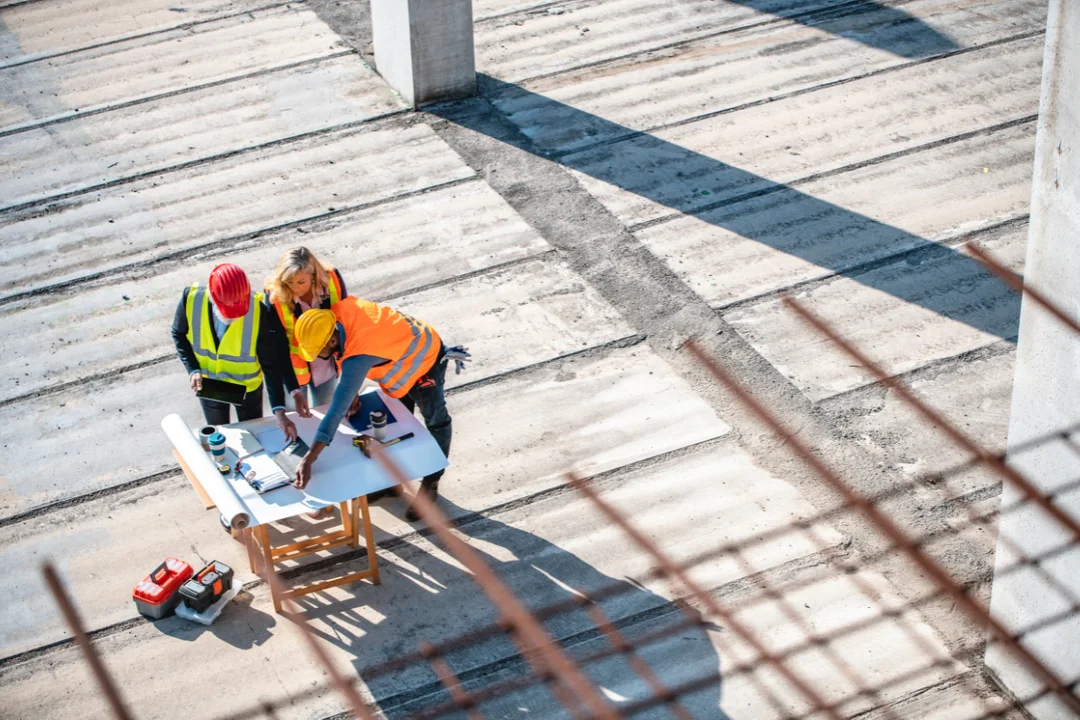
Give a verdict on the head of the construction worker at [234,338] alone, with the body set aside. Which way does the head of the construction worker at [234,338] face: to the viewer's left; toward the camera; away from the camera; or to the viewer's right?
toward the camera

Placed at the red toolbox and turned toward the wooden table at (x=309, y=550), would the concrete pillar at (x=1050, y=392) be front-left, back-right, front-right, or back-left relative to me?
front-right

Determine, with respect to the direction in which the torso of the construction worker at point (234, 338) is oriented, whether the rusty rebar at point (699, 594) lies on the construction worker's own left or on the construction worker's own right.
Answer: on the construction worker's own left

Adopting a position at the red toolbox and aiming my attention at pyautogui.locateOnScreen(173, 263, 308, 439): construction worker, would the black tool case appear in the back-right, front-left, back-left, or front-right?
front-right

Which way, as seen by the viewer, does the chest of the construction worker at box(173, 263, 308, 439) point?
toward the camera
